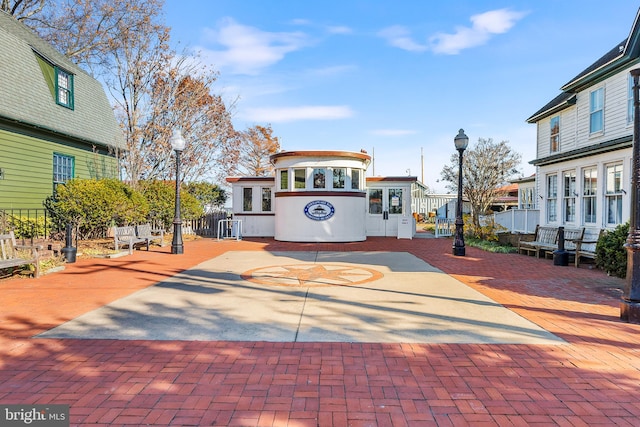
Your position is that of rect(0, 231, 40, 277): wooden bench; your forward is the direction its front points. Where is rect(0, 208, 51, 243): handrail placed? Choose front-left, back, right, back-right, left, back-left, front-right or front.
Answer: back-left

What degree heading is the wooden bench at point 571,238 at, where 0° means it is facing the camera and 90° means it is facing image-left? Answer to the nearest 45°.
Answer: approximately 45°

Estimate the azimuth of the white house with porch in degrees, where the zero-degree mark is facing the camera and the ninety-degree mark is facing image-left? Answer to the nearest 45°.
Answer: approximately 45°

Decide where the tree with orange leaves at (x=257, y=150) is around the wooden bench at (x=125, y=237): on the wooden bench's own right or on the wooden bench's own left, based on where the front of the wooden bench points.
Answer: on the wooden bench's own left

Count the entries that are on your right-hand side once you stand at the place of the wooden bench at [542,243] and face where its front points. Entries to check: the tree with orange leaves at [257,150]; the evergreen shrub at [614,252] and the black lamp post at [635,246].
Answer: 1

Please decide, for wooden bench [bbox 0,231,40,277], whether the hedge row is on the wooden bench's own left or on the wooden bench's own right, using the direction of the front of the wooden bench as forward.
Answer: on the wooden bench's own left

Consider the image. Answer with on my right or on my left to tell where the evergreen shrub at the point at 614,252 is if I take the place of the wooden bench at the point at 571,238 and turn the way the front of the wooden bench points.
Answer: on my left
